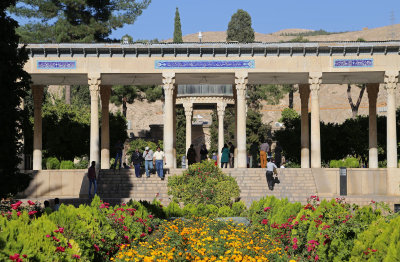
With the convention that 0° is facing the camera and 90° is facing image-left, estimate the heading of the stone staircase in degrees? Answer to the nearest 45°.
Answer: approximately 0°

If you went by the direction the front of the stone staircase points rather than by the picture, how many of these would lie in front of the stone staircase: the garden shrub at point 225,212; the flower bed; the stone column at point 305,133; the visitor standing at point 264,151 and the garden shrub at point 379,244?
3

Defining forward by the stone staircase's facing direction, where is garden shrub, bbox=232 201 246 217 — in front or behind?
in front

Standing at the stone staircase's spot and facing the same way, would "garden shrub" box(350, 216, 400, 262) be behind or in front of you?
in front

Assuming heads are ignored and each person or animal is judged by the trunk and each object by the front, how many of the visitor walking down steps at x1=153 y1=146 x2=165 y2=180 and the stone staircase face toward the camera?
2

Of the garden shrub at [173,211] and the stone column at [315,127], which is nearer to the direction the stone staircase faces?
the garden shrub

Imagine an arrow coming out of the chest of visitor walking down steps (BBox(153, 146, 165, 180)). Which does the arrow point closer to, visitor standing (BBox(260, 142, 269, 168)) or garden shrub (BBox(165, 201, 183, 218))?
the garden shrub

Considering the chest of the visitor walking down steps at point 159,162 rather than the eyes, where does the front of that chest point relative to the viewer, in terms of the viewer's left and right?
facing the viewer

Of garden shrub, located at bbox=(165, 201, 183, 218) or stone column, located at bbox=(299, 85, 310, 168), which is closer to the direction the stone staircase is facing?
the garden shrub

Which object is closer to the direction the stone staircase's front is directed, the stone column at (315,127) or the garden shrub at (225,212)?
the garden shrub
